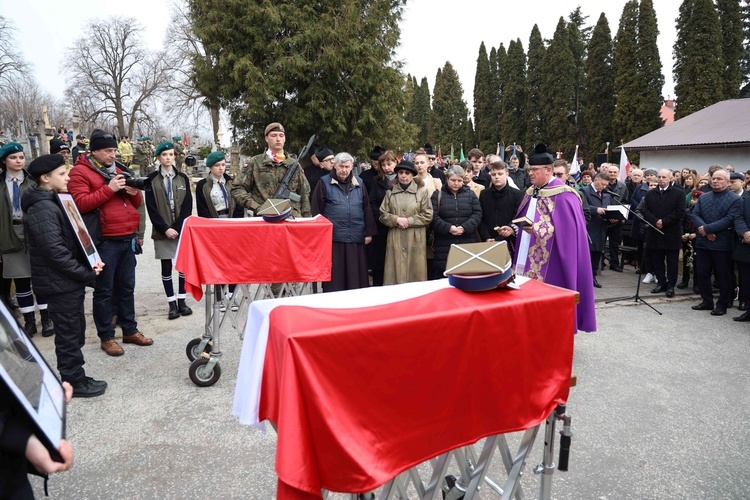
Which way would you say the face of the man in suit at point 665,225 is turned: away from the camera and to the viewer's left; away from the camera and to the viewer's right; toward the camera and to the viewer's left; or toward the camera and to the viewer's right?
toward the camera and to the viewer's left

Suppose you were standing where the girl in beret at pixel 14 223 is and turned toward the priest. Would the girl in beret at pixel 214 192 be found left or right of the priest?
left

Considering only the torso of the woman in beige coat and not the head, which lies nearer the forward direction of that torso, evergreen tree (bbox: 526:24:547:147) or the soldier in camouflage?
the soldier in camouflage

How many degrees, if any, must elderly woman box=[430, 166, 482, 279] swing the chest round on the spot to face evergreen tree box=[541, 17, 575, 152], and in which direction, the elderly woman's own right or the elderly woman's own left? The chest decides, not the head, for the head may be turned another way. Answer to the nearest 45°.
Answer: approximately 180°

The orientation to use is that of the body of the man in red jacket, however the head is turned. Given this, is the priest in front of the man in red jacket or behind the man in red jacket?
in front

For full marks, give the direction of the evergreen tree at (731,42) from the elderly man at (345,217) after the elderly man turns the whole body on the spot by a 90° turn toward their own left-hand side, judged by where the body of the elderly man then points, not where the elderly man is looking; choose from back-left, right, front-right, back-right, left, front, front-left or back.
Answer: front-left

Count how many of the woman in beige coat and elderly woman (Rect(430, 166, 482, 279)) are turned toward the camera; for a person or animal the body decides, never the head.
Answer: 2

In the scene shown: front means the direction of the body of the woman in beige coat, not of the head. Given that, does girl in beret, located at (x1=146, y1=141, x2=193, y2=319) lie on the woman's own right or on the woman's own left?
on the woman's own right

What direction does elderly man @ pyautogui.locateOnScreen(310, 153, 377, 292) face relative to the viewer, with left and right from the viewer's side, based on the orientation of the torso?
facing the viewer

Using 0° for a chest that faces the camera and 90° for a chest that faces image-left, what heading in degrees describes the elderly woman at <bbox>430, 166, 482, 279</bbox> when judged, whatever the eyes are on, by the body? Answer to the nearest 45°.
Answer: approximately 0°

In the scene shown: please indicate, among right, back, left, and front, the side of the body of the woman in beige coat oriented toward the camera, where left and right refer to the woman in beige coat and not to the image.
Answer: front

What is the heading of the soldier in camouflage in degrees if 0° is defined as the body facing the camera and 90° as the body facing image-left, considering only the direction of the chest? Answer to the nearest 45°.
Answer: approximately 0°

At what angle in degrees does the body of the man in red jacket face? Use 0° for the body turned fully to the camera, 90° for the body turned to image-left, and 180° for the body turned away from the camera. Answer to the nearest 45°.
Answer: approximately 315°

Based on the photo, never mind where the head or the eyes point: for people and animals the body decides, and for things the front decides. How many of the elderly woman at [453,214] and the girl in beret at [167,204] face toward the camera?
2

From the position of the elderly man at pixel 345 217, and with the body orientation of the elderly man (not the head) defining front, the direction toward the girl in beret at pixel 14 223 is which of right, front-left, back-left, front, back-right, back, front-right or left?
right

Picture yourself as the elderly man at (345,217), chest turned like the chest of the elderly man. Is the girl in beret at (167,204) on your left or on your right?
on your right
